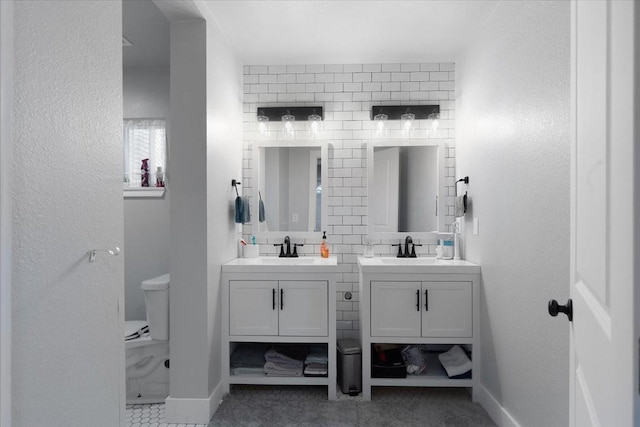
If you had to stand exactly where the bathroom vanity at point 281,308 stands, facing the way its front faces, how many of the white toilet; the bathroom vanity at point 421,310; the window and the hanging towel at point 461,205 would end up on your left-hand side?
2

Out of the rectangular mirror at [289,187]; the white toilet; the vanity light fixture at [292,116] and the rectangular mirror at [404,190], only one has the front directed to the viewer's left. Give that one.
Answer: the white toilet

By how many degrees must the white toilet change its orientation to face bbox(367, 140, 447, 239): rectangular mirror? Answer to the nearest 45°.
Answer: approximately 180°

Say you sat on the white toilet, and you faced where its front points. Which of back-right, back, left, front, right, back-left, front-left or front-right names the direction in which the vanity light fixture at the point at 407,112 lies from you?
back

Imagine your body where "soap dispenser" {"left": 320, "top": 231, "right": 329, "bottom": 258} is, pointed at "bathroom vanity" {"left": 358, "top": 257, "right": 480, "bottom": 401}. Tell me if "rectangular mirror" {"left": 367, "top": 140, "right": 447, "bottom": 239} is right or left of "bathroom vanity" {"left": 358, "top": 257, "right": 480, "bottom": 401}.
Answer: left

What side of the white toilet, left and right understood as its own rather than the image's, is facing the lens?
left

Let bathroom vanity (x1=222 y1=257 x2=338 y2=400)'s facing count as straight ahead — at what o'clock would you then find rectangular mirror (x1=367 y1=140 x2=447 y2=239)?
The rectangular mirror is roughly at 8 o'clock from the bathroom vanity.
